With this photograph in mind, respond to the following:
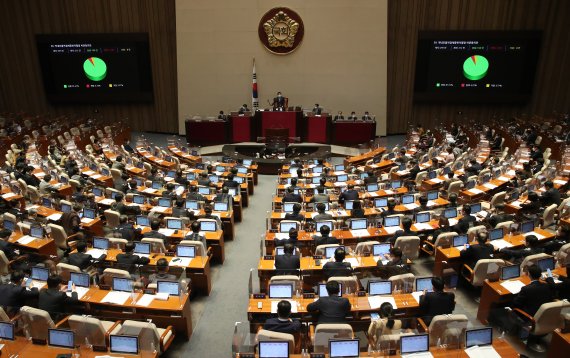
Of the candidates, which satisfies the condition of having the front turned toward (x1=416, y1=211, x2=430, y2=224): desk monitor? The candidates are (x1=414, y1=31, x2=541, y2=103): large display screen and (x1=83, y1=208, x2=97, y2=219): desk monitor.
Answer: the large display screen

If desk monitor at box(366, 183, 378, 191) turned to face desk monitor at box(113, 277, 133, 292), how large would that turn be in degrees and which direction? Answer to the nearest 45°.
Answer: approximately 45° to its right

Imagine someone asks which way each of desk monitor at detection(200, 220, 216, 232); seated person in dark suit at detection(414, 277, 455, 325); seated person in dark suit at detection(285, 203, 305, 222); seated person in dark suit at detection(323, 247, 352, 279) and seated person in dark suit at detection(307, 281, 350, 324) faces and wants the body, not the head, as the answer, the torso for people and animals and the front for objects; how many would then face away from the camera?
4

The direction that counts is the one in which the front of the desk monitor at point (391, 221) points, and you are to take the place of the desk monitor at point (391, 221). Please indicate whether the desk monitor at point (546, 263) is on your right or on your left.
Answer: on your left

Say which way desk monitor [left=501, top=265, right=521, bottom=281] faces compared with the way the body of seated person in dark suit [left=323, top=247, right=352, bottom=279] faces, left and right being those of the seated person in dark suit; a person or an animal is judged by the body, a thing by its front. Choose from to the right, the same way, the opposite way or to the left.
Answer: the opposite way

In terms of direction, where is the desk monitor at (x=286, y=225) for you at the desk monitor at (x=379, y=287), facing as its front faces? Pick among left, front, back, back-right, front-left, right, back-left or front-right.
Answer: back-right

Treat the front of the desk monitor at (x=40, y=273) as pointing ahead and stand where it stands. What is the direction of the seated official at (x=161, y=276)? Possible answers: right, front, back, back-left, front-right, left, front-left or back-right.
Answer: left

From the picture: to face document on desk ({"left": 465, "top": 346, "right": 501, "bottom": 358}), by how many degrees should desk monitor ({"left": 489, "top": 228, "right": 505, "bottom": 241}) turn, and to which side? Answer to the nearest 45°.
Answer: approximately 45° to its right

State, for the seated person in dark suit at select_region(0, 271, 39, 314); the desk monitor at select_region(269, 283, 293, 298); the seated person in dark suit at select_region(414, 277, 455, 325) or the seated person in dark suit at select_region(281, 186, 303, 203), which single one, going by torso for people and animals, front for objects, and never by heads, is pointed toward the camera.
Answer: the desk monitor

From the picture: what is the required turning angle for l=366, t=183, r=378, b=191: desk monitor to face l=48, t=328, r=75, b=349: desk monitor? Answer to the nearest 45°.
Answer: approximately 45° to its right

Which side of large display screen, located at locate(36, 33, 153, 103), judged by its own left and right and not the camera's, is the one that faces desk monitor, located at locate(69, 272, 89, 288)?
front

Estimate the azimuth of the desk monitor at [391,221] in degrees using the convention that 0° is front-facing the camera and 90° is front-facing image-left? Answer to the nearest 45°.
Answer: approximately 0°

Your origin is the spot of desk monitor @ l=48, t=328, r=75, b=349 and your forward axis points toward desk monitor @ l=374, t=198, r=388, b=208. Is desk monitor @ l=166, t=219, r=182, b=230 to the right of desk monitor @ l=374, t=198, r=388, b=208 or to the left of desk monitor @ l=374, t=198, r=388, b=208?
left

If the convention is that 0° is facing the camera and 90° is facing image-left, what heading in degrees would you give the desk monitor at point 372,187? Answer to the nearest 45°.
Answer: approximately 0°

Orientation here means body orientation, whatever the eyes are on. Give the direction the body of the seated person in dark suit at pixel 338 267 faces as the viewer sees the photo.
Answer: away from the camera

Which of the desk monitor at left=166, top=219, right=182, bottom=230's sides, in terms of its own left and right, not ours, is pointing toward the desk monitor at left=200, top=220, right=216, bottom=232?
left

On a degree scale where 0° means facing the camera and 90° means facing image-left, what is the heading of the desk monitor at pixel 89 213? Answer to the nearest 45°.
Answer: approximately 45°

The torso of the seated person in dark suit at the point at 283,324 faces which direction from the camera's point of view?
away from the camera
